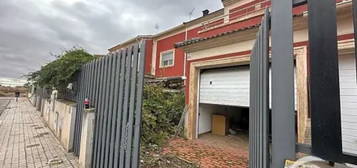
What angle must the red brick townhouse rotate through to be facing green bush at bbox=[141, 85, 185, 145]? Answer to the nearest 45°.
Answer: approximately 45° to its right

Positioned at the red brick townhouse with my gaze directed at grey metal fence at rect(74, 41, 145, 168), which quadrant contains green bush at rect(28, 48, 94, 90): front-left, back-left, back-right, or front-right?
front-right

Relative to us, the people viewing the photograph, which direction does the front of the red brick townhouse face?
facing the viewer and to the left of the viewer

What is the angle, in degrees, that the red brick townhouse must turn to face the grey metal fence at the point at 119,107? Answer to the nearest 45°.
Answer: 0° — it already faces it

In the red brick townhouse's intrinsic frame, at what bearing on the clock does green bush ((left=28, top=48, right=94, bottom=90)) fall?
The green bush is roughly at 1 o'clock from the red brick townhouse.

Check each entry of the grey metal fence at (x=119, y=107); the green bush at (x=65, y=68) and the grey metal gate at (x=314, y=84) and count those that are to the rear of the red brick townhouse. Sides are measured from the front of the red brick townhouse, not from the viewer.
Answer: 0

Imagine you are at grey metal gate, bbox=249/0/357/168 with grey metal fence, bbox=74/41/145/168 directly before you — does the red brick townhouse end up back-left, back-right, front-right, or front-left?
front-right

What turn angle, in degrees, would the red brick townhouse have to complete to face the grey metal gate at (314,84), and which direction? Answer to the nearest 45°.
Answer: approximately 45° to its left
